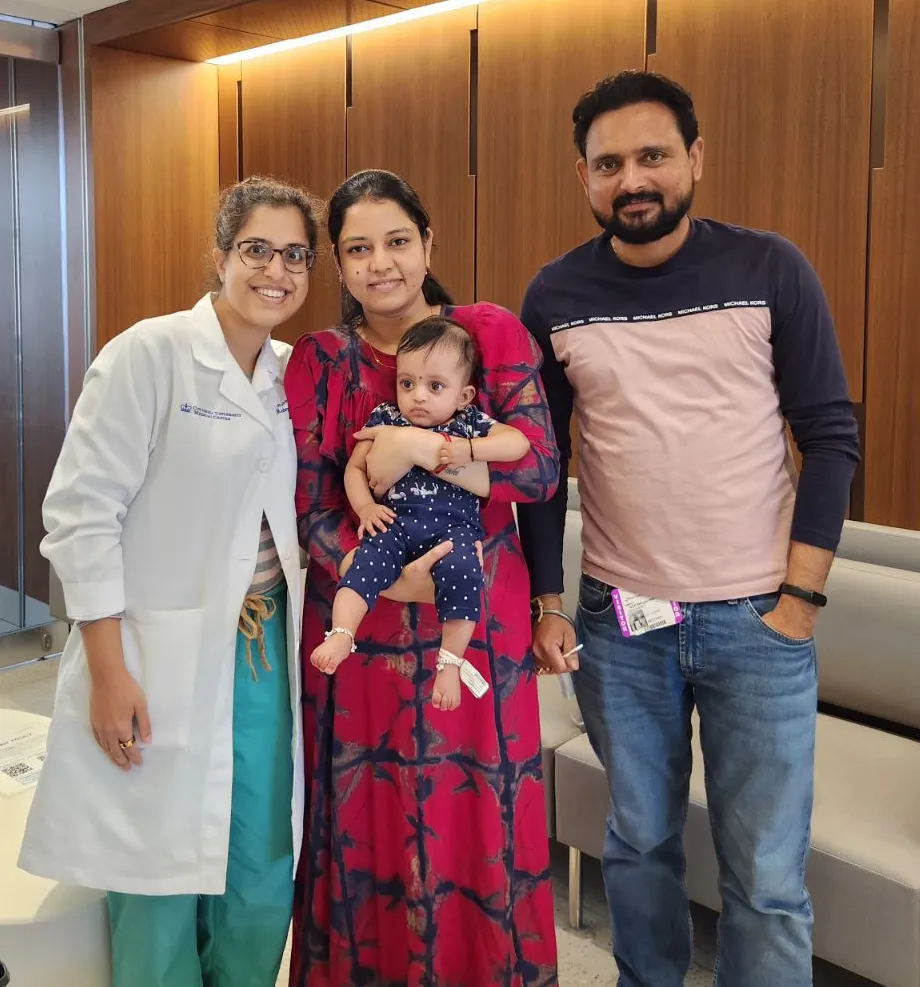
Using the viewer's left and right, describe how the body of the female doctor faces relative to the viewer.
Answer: facing the viewer and to the right of the viewer

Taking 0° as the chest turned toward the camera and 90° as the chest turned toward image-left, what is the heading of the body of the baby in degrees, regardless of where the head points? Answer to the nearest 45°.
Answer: approximately 0°
